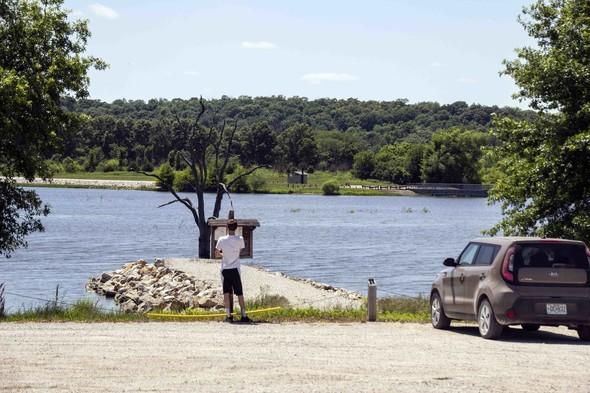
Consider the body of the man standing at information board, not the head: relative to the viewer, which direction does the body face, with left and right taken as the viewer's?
facing away from the viewer

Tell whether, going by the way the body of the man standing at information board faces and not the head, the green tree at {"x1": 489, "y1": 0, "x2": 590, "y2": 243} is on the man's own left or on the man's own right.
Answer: on the man's own right

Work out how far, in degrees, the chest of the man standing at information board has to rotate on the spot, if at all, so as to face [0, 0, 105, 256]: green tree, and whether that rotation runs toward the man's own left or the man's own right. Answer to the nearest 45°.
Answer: approximately 45° to the man's own left

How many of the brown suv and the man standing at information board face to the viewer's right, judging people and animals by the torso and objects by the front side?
0

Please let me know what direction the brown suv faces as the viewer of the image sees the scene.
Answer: facing away from the viewer and to the left of the viewer

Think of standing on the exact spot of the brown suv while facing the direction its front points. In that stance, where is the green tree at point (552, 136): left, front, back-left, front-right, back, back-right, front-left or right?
front-right

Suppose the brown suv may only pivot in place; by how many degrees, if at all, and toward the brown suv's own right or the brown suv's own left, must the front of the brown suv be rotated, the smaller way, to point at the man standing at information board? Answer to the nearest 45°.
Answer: approximately 45° to the brown suv's own left
